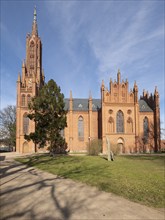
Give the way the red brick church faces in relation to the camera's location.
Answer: facing to the left of the viewer

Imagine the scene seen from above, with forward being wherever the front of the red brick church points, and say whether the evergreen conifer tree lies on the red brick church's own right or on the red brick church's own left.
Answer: on the red brick church's own right
